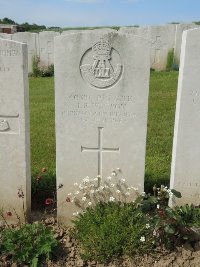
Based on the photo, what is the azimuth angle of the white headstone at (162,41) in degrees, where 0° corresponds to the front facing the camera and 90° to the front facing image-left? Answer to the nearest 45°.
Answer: approximately 0°

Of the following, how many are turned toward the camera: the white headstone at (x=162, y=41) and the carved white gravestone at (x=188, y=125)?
2

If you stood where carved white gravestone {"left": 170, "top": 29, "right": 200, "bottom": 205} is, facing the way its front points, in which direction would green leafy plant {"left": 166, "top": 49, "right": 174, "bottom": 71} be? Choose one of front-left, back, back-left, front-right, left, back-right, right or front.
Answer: back

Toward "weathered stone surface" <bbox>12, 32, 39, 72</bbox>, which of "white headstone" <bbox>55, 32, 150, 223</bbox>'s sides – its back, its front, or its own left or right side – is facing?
back

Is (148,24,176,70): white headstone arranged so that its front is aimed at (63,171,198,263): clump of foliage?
yes

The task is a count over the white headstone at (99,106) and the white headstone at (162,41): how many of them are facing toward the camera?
2

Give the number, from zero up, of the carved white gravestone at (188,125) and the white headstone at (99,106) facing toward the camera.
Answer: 2

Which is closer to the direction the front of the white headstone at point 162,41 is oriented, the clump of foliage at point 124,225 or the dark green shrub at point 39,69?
the clump of foliage

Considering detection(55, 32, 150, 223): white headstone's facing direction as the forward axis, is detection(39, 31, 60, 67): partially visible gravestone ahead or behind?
behind

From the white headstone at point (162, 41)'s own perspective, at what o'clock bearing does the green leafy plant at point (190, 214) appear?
The green leafy plant is roughly at 12 o'clock from the white headstone.

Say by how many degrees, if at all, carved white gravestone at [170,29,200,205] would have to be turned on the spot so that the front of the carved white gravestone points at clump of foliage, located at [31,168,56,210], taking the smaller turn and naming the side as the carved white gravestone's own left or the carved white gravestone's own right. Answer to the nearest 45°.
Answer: approximately 90° to the carved white gravestone's own right

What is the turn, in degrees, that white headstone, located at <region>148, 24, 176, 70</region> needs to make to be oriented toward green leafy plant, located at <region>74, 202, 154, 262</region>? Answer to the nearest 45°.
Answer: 0° — it already faces it

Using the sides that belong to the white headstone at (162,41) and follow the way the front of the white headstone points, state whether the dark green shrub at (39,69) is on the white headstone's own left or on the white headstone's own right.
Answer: on the white headstone's own right
